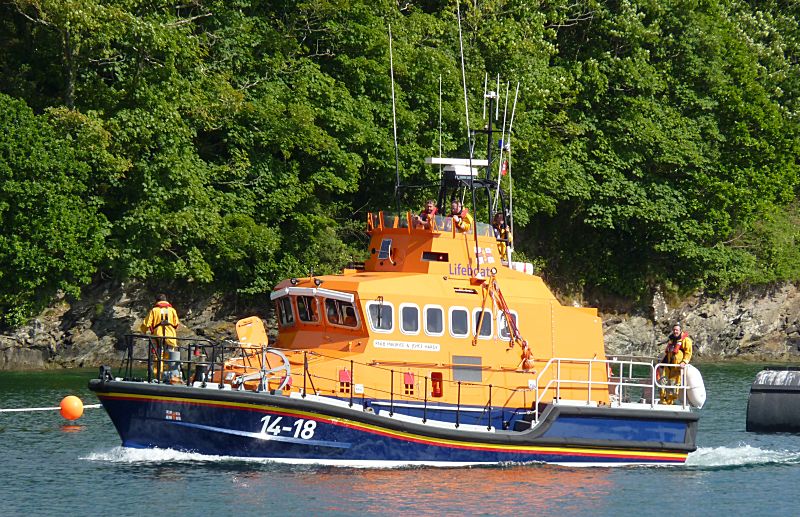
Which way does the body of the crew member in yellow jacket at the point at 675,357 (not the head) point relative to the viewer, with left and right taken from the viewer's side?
facing the viewer and to the left of the viewer

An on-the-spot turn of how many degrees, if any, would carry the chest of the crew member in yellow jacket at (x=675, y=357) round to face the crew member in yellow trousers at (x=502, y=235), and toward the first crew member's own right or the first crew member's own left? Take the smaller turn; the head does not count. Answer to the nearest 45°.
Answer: approximately 45° to the first crew member's own right

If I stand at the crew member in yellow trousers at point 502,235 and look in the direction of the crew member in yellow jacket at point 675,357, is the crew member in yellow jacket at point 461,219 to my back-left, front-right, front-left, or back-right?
back-right

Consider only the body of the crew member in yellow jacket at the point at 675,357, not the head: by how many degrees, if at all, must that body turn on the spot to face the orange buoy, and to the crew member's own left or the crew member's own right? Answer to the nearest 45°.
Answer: approximately 45° to the crew member's own right
